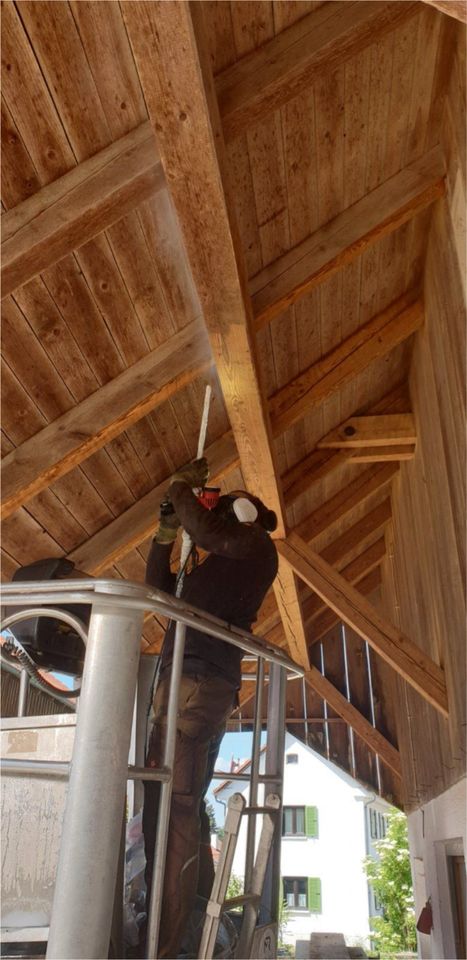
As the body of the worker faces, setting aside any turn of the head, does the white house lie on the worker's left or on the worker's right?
on the worker's right
